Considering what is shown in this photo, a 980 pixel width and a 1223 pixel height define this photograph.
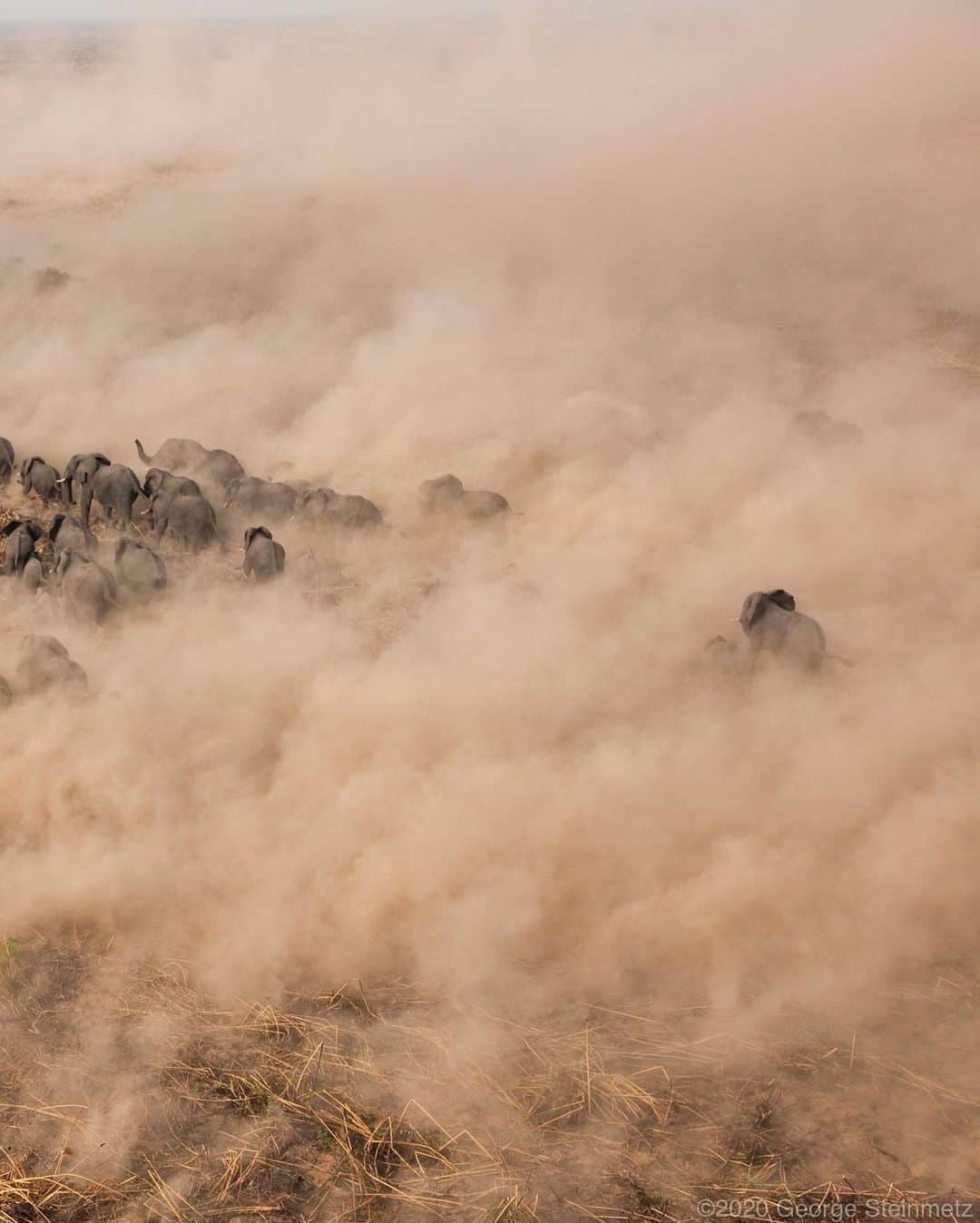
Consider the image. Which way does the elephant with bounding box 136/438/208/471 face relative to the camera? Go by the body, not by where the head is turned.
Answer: to the viewer's left

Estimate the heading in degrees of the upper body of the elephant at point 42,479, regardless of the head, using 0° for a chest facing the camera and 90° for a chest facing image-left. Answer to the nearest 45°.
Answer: approximately 135°

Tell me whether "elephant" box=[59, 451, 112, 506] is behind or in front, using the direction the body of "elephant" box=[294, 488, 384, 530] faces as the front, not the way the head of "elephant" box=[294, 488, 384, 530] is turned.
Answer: in front

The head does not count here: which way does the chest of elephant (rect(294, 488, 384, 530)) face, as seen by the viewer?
to the viewer's left

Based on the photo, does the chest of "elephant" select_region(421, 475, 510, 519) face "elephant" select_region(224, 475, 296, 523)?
yes
